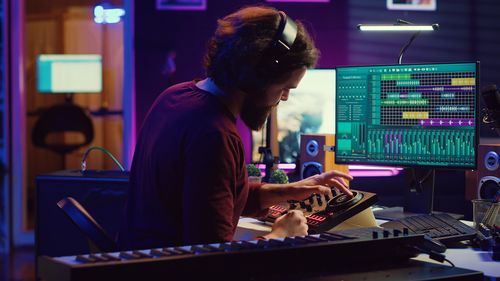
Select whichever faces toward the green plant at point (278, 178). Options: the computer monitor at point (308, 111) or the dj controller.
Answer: the computer monitor

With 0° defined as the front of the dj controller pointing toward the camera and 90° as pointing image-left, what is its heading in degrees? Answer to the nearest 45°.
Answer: approximately 45°

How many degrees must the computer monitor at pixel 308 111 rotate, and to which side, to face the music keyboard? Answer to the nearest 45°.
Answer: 0° — it already faces it

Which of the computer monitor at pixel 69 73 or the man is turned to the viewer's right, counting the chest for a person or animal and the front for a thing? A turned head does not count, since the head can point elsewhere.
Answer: the man

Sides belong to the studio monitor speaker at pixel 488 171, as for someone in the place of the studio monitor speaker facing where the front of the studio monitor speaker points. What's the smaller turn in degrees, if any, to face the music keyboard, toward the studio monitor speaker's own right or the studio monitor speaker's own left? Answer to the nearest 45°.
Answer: approximately 45° to the studio monitor speaker's own right

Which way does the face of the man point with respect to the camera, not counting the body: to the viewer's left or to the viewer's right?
to the viewer's right

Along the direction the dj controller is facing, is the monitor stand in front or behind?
behind

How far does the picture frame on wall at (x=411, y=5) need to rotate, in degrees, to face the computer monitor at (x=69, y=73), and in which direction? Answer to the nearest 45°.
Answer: approximately 90° to its right

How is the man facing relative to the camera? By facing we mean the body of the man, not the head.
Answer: to the viewer's right

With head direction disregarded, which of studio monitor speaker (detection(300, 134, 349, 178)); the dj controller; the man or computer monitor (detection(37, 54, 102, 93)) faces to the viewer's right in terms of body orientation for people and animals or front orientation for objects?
the man

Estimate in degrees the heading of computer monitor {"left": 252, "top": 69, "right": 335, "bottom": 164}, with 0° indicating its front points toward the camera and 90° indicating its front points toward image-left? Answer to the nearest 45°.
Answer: approximately 0°

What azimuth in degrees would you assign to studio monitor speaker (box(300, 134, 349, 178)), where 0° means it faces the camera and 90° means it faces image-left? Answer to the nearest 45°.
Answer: approximately 45°

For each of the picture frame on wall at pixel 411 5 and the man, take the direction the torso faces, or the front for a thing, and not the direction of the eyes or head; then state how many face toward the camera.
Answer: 1
